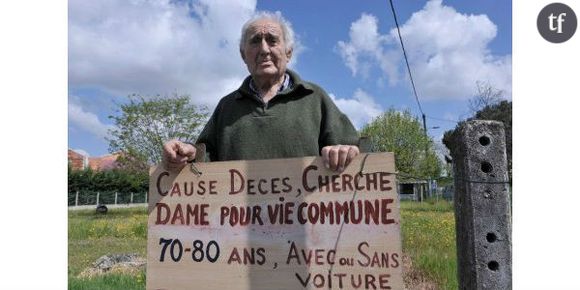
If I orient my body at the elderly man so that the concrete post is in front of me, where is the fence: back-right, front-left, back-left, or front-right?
back-left

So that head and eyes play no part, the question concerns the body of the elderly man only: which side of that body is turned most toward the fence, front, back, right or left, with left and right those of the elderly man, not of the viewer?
back

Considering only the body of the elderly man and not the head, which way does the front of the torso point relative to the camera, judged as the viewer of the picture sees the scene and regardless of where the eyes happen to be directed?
toward the camera

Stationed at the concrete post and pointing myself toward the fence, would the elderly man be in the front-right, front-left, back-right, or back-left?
front-left

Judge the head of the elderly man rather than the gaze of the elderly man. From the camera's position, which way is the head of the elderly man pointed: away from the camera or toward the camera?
toward the camera
